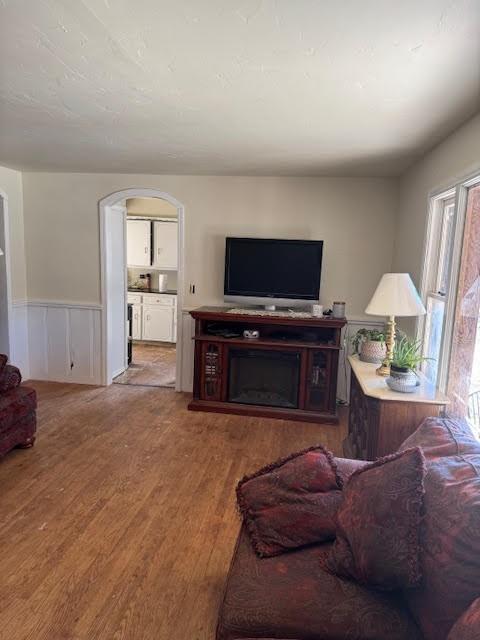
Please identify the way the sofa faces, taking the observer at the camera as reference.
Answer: facing to the left of the viewer

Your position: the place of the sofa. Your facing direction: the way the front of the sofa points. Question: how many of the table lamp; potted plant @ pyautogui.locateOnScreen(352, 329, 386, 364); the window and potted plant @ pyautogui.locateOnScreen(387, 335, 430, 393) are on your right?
4

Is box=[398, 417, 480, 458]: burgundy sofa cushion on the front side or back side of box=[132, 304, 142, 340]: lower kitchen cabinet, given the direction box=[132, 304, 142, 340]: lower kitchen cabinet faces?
on the front side

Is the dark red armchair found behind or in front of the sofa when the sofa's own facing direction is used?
in front

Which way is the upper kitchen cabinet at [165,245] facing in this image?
toward the camera

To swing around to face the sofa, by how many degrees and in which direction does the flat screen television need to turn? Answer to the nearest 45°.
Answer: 0° — it already faces it

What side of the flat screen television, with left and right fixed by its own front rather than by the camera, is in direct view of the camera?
front

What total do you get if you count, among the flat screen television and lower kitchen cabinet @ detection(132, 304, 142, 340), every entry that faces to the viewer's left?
0

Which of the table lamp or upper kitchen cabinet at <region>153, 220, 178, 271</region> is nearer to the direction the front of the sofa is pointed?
the upper kitchen cabinet

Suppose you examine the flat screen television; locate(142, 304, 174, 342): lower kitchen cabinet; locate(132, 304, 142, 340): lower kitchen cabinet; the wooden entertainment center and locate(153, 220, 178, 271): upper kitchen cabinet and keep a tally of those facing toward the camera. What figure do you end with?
5

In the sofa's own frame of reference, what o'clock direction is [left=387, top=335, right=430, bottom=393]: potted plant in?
The potted plant is roughly at 3 o'clock from the sofa.

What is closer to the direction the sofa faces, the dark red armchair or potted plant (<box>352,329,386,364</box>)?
the dark red armchair

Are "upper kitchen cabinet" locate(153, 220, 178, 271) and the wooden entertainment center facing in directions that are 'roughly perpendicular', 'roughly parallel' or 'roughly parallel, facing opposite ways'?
roughly parallel

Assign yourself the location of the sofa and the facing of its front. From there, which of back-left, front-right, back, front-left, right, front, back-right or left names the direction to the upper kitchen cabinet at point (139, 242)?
front-right
